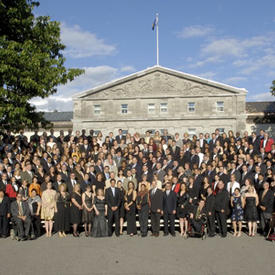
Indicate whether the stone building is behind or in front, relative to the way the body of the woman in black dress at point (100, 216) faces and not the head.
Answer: behind

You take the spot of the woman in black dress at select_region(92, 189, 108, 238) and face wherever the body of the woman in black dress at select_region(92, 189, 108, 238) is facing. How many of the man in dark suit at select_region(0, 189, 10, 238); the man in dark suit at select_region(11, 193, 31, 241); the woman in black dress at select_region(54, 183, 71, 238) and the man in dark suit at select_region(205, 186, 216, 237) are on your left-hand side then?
1

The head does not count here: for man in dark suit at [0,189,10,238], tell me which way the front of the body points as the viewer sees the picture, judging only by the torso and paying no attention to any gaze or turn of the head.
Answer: toward the camera

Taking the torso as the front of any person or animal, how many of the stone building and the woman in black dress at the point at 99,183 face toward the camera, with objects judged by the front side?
2

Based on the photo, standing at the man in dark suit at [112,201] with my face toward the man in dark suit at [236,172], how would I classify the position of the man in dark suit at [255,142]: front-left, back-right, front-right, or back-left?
front-left

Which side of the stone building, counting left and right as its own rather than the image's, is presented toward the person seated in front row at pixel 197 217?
front

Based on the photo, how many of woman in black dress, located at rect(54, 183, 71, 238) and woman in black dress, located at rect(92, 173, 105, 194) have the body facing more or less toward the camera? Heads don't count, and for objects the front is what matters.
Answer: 2

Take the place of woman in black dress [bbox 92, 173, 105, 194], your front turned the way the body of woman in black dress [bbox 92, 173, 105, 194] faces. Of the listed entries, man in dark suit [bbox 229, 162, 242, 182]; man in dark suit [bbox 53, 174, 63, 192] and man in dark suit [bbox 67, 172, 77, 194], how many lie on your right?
2

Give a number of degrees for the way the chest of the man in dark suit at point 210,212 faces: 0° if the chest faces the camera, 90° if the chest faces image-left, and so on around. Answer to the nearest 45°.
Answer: approximately 45°

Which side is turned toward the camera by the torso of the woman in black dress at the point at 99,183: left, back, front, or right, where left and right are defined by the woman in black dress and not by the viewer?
front

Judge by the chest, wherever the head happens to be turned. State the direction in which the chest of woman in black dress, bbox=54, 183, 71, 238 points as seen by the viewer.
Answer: toward the camera

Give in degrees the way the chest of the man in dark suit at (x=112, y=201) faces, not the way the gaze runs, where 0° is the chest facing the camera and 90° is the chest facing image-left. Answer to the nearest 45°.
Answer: approximately 0°

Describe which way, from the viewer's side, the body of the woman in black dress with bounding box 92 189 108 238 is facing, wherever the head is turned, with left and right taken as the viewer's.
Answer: facing the viewer
